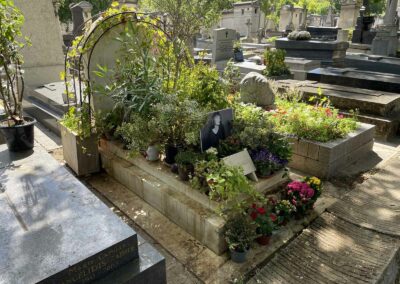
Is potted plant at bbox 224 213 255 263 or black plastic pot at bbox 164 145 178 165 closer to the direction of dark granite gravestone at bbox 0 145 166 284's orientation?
the potted plant

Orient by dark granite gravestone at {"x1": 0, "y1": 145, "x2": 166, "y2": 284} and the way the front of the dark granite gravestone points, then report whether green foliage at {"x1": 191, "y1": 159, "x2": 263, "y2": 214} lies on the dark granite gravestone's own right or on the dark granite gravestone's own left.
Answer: on the dark granite gravestone's own left

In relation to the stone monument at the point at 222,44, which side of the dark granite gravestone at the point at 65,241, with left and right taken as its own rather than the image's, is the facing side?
left

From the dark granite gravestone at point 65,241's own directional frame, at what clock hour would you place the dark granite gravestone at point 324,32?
the dark granite gravestone at point 324,32 is roughly at 9 o'clock from the dark granite gravestone at point 65,241.

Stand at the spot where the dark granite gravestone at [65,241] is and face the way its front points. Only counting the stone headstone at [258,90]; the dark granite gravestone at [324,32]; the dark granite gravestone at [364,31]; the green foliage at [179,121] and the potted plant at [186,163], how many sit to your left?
5

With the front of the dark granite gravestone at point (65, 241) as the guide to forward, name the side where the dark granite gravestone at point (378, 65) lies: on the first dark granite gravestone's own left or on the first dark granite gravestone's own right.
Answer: on the first dark granite gravestone's own left

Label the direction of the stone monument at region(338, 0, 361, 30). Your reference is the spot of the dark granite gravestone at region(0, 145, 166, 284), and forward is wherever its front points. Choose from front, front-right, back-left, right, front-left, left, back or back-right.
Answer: left

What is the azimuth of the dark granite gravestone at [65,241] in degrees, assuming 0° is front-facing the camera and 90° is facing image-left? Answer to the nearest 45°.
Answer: approximately 315°

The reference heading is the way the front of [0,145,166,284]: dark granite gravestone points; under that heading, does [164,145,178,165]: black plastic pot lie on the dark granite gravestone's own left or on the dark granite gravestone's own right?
on the dark granite gravestone's own left

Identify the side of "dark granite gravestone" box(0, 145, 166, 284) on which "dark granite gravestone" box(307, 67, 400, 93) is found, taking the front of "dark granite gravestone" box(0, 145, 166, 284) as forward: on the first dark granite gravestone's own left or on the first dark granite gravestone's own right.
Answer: on the first dark granite gravestone's own left

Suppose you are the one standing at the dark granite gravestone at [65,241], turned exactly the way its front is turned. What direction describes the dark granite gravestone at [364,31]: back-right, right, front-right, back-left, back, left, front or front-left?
left

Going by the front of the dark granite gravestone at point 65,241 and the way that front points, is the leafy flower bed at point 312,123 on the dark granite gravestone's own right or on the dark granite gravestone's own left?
on the dark granite gravestone's own left

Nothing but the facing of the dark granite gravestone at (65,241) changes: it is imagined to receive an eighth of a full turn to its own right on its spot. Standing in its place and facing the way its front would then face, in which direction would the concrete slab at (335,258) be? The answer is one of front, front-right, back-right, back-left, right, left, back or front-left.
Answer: left

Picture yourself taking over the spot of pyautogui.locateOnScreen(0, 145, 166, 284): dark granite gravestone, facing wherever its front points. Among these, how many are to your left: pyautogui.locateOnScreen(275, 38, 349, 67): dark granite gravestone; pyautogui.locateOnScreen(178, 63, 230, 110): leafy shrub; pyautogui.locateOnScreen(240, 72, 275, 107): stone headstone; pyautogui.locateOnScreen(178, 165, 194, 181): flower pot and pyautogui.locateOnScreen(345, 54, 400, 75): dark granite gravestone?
5
